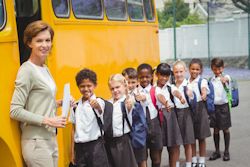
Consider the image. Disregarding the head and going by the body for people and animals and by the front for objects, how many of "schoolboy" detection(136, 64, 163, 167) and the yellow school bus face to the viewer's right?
0

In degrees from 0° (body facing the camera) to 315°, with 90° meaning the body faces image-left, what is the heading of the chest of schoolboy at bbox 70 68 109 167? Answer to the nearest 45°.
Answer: approximately 0°

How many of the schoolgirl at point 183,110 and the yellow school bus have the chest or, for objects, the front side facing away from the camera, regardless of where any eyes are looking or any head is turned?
0

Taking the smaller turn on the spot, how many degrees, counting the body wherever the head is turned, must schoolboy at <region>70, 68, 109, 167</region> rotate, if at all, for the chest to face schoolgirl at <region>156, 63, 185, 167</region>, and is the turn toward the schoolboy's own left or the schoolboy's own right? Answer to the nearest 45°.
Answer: approximately 135° to the schoolboy's own left

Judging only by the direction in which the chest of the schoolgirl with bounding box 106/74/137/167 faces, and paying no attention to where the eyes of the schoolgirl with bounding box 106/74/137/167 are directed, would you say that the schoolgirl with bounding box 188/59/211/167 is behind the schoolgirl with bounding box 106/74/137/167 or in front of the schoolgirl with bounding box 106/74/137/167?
behind

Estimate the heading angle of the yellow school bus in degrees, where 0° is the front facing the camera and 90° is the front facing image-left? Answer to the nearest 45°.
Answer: approximately 45°
